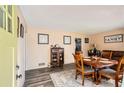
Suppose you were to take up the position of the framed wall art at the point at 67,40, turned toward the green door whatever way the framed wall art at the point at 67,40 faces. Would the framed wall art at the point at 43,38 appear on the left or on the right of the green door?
right

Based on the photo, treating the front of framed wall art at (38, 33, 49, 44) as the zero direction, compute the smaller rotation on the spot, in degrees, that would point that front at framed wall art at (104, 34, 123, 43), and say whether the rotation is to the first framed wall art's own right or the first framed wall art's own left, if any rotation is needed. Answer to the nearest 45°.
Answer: approximately 90° to the first framed wall art's own left

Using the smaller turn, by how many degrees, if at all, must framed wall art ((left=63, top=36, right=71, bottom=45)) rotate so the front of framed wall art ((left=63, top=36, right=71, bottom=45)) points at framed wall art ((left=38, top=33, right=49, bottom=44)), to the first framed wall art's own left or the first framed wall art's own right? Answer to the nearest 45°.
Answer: approximately 45° to the first framed wall art's own right

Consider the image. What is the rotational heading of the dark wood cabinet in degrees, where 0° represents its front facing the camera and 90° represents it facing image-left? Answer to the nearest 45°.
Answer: approximately 0°

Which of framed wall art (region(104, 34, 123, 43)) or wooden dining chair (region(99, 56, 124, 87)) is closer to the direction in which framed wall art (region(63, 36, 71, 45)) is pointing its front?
the wooden dining chair

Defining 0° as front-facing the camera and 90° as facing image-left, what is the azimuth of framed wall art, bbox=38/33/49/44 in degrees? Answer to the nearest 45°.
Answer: approximately 0°

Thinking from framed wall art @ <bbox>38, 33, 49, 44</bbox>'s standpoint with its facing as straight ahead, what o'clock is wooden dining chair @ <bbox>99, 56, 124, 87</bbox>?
The wooden dining chair is roughly at 11 o'clock from the framed wall art.

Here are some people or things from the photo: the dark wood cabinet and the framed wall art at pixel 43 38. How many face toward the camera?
2

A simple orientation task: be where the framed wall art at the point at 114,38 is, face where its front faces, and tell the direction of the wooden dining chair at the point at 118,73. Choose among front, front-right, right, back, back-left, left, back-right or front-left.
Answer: front-left

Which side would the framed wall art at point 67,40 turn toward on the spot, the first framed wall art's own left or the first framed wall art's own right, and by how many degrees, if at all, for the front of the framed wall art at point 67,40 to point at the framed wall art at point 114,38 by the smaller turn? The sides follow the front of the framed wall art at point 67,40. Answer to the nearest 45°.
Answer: approximately 90° to the first framed wall art's own left
